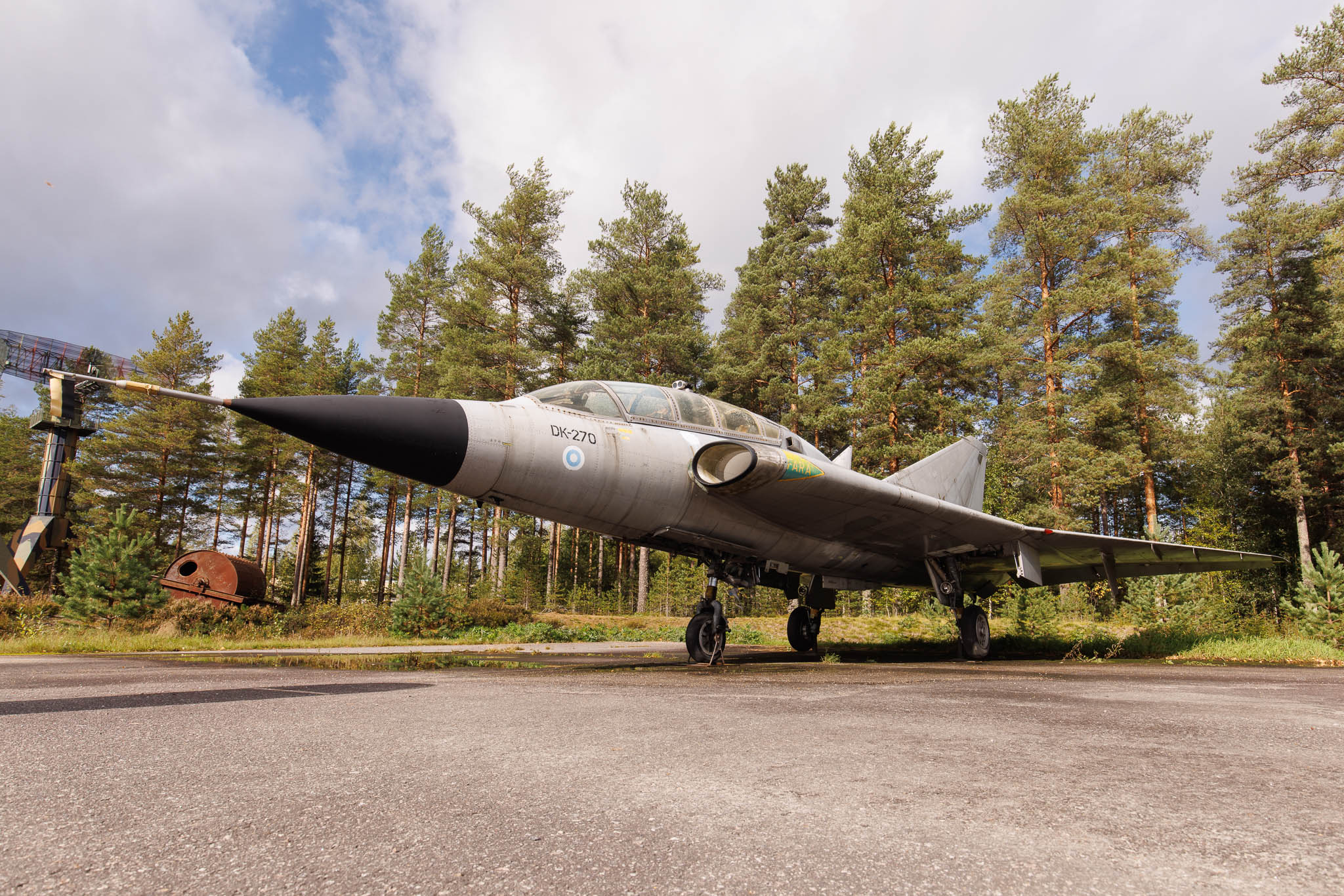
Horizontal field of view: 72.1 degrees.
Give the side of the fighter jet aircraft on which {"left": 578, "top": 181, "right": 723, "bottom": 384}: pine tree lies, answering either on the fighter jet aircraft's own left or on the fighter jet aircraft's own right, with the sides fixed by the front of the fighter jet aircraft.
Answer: on the fighter jet aircraft's own right

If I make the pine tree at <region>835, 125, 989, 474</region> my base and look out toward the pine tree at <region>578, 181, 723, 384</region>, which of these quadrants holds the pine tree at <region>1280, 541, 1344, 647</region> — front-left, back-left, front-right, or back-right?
back-left

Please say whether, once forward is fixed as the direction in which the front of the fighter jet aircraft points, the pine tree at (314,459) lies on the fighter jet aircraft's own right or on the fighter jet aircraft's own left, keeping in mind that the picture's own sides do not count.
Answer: on the fighter jet aircraft's own right

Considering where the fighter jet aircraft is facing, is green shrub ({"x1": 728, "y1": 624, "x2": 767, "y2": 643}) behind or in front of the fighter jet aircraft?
behind

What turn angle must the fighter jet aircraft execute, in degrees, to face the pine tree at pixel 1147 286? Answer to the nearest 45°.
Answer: approximately 180°

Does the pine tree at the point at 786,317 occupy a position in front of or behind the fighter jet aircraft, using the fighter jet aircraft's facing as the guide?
behind

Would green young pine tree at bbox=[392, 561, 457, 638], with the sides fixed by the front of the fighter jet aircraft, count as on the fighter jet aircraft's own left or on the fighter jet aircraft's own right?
on the fighter jet aircraft's own right

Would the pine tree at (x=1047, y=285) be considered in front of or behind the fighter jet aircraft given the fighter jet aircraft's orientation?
behind

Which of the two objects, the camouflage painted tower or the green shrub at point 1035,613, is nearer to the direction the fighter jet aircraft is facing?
the camouflage painted tower

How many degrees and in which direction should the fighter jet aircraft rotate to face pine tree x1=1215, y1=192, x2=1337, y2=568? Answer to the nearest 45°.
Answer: approximately 180°

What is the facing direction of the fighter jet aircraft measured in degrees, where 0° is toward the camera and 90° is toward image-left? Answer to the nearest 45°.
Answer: approximately 45°

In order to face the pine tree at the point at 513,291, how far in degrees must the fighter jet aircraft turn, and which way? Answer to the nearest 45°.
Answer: approximately 135° to its right

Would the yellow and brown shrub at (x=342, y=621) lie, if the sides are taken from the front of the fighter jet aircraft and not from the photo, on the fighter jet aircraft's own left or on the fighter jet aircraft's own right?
on the fighter jet aircraft's own right
